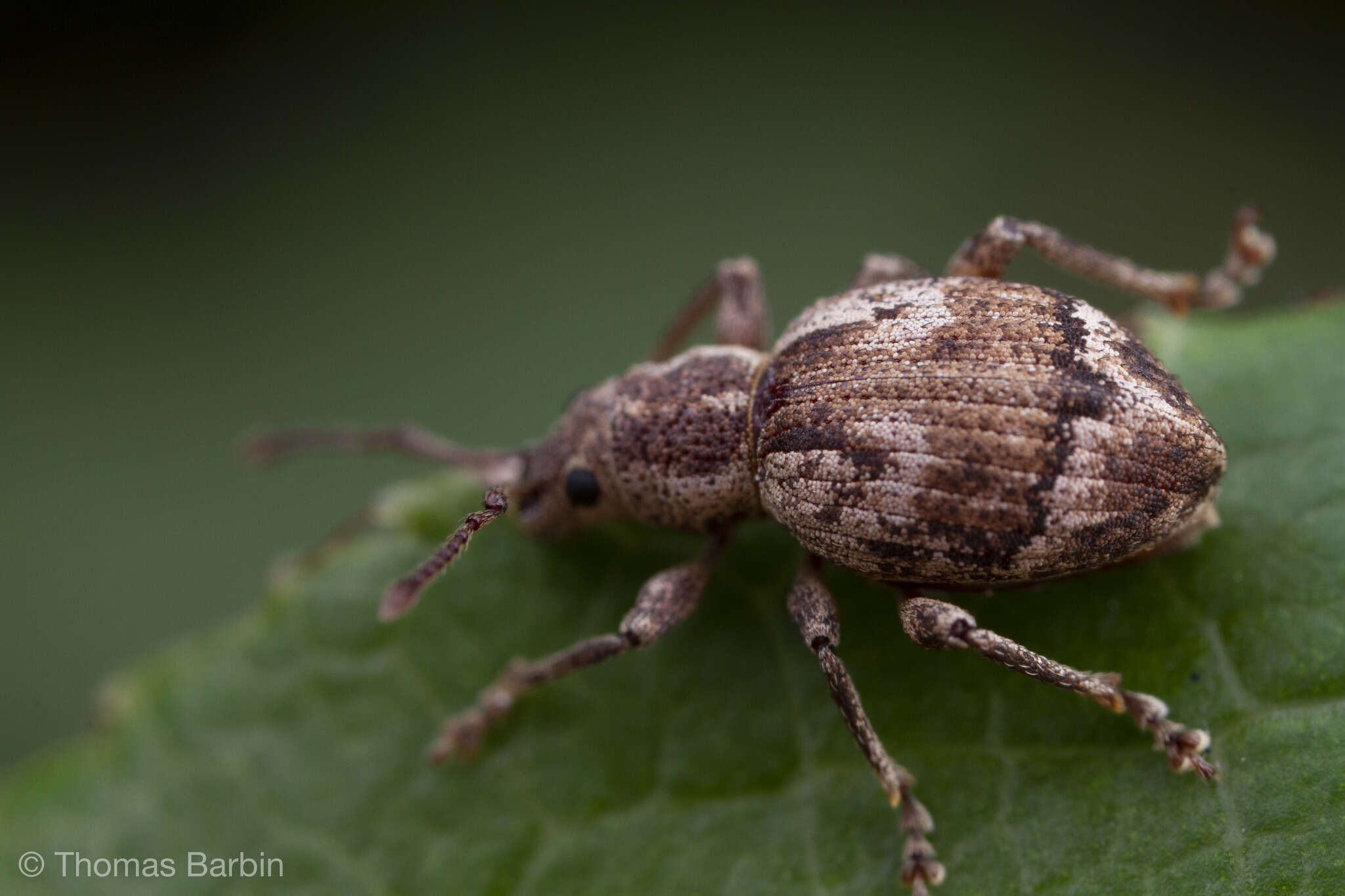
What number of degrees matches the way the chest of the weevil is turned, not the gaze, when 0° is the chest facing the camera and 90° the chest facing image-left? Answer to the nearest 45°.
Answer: approximately 90°
